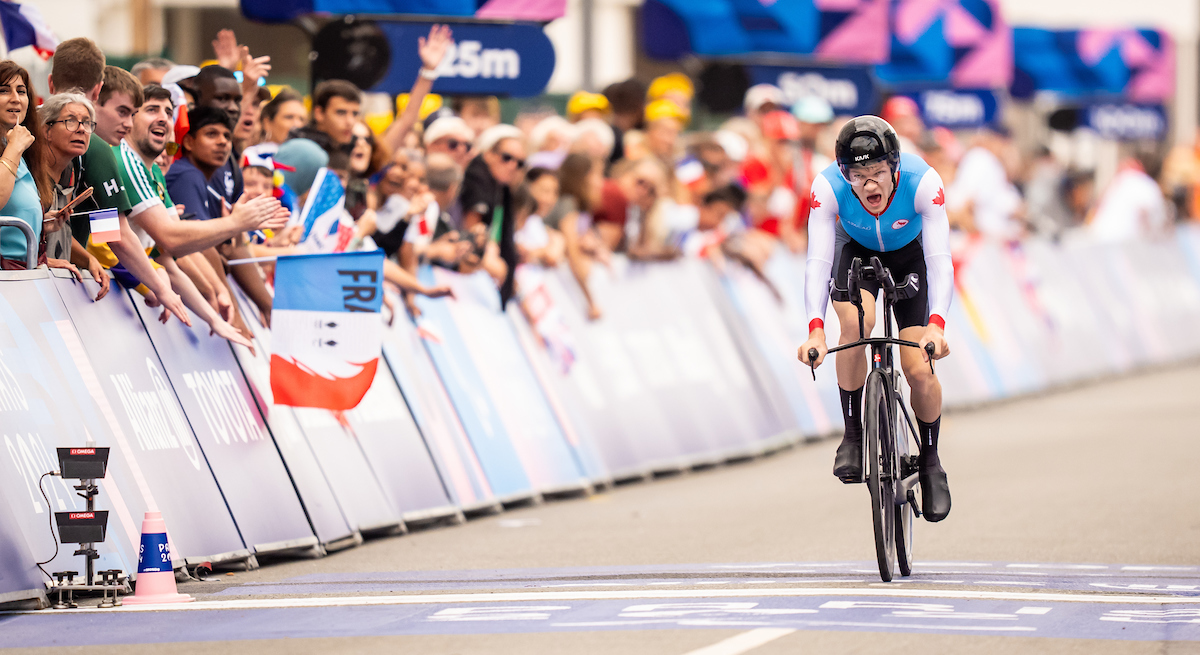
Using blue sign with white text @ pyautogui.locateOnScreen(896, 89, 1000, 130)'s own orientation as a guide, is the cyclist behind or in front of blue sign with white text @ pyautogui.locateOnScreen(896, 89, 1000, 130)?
in front

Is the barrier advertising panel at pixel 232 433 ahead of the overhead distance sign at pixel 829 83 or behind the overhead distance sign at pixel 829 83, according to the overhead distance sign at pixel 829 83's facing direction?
ahead

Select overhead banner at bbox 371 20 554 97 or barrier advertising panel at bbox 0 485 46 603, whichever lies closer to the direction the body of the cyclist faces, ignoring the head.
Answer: the barrier advertising panel

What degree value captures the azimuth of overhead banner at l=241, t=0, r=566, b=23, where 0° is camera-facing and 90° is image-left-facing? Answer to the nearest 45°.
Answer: approximately 0°

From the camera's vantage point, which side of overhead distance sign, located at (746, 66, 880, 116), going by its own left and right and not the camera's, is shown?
front

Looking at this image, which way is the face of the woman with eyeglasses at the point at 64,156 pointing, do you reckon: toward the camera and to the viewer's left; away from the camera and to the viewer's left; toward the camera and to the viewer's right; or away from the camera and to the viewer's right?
toward the camera and to the viewer's right

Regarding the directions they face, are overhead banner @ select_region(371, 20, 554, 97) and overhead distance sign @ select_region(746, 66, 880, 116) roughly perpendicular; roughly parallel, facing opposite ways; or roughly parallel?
roughly parallel

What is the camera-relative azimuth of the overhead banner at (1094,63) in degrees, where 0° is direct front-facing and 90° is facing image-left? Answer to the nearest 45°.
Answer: approximately 0°

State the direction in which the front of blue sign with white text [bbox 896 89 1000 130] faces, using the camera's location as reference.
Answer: facing the viewer

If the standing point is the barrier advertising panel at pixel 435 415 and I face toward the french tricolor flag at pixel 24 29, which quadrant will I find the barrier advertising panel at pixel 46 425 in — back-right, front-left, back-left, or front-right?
front-left

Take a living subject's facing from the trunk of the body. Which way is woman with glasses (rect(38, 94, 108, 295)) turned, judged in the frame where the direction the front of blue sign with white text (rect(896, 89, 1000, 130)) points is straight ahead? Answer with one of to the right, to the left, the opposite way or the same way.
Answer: to the left

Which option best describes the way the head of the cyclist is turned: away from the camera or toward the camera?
toward the camera
